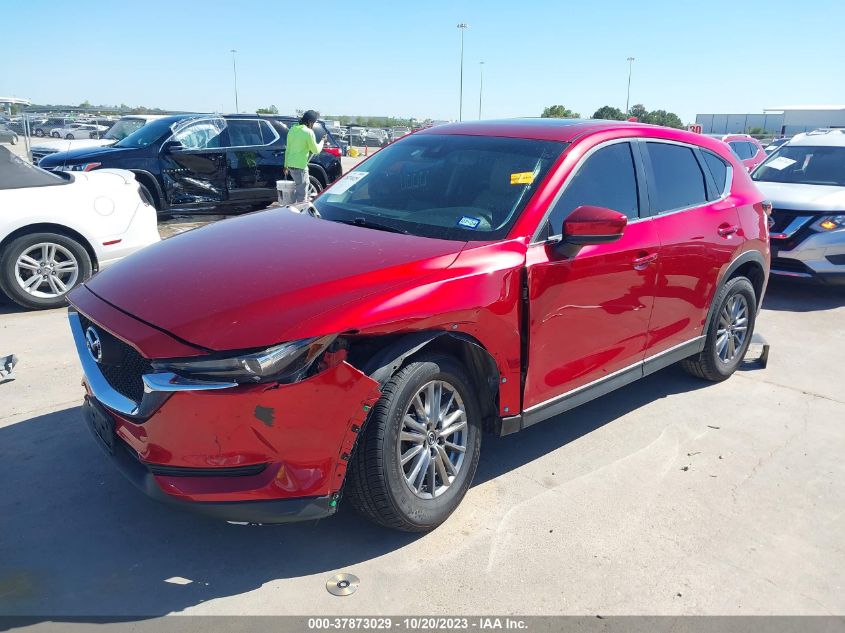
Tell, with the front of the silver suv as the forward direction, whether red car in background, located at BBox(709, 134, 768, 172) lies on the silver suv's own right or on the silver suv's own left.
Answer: on the silver suv's own right

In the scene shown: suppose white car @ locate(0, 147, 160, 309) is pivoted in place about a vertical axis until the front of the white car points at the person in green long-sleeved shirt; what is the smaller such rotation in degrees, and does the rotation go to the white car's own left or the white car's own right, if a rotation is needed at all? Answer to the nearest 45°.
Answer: approximately 135° to the white car's own right

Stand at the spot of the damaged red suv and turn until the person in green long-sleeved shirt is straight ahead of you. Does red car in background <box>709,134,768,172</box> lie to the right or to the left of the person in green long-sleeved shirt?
right

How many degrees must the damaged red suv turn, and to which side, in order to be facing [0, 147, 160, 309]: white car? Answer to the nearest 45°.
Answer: approximately 90° to its right

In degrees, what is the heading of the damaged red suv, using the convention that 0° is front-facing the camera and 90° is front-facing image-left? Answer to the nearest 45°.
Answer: approximately 45°

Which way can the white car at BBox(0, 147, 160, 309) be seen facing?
to the viewer's left

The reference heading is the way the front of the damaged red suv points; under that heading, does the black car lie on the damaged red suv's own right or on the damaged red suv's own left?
on the damaged red suv's own right

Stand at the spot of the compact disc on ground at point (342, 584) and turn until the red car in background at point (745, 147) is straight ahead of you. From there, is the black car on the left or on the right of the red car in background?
left

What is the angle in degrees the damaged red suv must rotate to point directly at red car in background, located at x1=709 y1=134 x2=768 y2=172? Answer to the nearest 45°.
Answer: approximately 180°

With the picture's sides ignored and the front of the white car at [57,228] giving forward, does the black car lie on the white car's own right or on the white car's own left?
on the white car's own right

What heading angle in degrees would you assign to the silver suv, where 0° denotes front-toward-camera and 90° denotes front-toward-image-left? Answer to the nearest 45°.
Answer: approximately 45°
